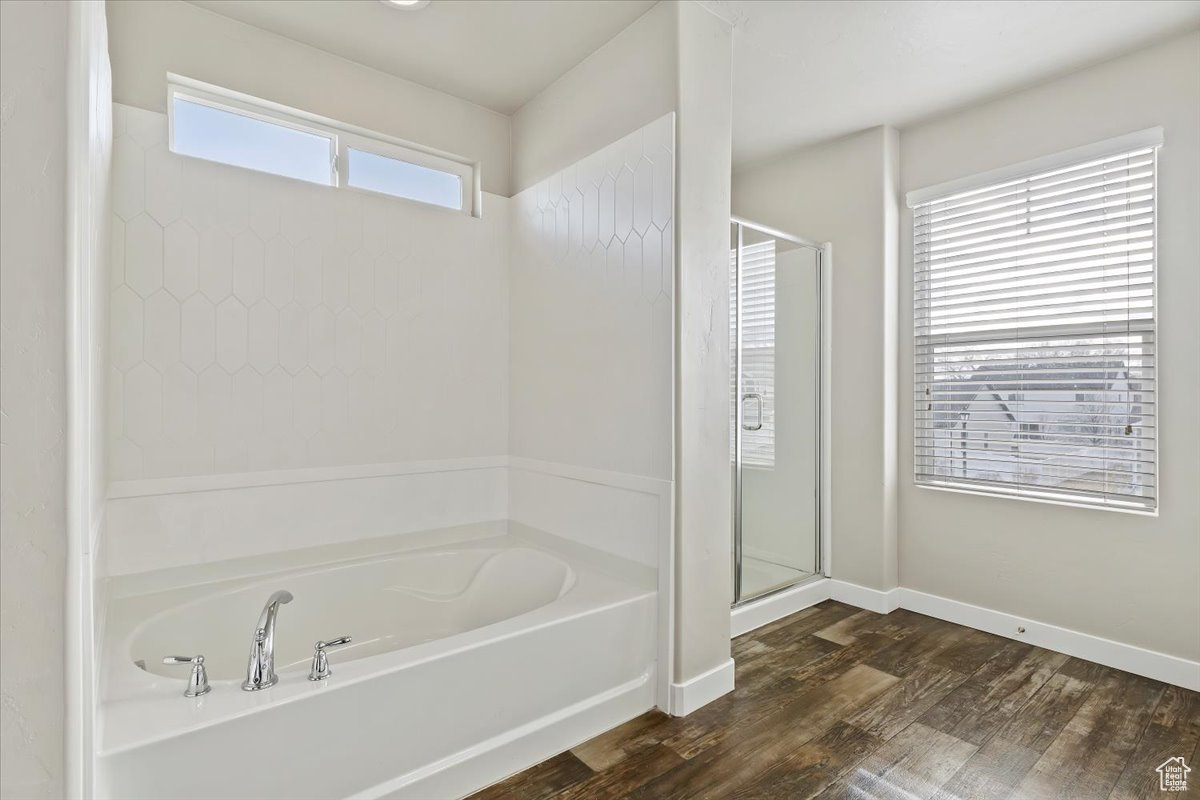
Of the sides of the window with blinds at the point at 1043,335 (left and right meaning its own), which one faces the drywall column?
front

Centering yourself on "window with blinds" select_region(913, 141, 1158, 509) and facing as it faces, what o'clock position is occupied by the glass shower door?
The glass shower door is roughly at 1 o'clock from the window with blinds.

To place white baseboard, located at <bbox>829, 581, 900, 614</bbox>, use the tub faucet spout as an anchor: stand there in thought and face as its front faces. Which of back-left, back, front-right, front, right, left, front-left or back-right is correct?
front-right

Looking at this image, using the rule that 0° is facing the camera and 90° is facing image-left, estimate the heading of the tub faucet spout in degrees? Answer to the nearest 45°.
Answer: approximately 225°

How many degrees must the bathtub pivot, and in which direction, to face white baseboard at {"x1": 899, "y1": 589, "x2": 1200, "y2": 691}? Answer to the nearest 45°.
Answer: approximately 45° to its left

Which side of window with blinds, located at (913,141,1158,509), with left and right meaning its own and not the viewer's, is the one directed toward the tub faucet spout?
front

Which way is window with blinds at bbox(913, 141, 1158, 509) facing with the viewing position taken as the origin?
facing the viewer and to the left of the viewer

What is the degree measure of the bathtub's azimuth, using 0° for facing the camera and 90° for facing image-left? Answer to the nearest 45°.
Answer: approximately 315°

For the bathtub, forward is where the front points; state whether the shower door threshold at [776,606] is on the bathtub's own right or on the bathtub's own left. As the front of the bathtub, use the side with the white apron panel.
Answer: on the bathtub's own left

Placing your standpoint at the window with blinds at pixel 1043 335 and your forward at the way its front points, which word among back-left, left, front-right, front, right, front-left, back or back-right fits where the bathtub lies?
front

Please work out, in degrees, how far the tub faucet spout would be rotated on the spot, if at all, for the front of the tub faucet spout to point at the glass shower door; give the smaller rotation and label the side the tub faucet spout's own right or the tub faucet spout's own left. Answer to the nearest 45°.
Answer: approximately 45° to the tub faucet spout's own right

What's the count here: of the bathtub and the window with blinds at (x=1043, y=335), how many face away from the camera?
0
